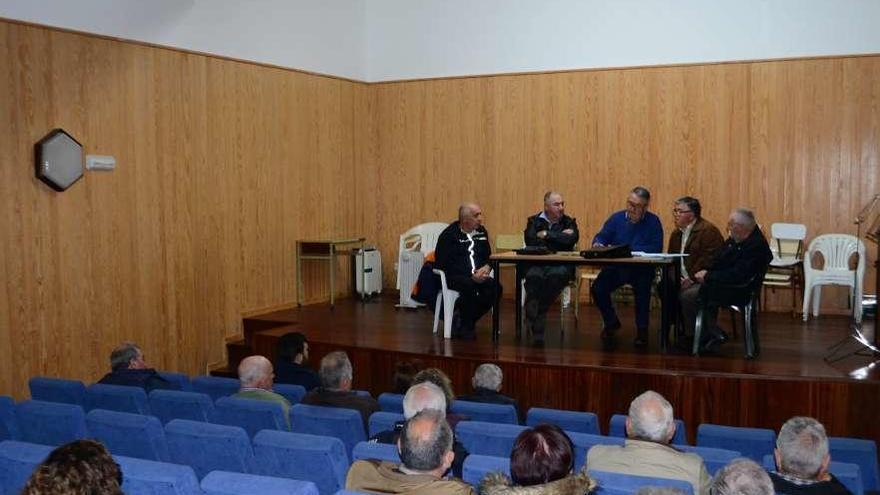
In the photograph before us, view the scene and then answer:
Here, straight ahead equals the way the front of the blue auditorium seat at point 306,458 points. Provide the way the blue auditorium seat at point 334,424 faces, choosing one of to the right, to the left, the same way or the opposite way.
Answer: the same way

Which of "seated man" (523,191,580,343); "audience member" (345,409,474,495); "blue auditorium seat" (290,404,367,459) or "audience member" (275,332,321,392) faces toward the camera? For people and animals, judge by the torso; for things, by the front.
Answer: the seated man

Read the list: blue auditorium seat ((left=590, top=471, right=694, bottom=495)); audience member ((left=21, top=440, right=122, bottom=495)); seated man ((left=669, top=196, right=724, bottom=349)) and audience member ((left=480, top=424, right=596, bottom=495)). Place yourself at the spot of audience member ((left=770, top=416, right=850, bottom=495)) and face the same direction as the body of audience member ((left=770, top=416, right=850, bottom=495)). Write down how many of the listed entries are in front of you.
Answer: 1

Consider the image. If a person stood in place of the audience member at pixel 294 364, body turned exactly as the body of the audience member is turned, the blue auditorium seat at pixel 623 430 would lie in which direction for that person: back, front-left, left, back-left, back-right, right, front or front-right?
right

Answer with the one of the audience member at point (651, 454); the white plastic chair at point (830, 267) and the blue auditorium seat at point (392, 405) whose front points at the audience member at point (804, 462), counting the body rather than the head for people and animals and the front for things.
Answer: the white plastic chair

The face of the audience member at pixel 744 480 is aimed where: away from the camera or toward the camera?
away from the camera

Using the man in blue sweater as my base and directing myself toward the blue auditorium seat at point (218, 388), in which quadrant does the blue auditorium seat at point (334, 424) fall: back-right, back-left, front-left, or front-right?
front-left

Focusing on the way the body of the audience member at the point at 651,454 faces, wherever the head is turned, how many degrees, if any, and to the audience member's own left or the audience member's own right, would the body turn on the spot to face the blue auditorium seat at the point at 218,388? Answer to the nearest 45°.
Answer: approximately 45° to the audience member's own left

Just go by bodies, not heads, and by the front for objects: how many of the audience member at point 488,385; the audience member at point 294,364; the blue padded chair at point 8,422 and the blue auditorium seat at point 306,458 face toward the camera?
0

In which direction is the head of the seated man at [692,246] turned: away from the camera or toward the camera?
toward the camera

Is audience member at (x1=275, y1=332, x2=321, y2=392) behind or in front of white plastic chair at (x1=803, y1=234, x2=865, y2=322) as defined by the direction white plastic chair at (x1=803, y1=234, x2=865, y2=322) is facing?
in front

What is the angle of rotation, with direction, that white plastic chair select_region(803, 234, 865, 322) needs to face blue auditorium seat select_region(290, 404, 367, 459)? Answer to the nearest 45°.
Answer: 0° — it already faces it

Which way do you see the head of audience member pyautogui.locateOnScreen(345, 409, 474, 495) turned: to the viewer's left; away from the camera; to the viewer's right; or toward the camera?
away from the camera

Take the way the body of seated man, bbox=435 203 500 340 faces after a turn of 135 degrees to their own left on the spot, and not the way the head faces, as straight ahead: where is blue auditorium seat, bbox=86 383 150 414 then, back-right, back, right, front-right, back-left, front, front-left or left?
back-left

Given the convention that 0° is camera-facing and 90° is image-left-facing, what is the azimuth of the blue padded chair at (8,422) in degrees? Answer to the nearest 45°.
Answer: approximately 225°

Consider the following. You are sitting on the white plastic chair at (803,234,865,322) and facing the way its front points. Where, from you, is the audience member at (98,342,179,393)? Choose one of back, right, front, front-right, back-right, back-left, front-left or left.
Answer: front-right

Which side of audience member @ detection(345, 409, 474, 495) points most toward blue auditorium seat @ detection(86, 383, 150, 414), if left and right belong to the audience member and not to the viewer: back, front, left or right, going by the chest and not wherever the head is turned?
left

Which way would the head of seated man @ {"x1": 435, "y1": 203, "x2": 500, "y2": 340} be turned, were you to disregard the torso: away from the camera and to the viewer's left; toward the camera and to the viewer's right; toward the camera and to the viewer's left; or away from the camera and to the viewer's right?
toward the camera and to the viewer's right

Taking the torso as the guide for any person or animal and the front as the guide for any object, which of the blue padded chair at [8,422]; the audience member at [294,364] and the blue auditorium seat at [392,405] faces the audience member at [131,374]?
the blue padded chair

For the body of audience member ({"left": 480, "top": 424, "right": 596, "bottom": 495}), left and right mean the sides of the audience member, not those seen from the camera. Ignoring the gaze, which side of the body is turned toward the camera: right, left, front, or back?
back

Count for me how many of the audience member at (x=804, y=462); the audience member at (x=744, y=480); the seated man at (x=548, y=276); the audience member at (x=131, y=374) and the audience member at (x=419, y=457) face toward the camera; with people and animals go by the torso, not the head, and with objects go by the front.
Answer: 1

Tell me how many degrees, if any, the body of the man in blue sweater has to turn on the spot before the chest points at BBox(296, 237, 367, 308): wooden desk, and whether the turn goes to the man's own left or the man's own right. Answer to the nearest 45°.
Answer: approximately 90° to the man's own right

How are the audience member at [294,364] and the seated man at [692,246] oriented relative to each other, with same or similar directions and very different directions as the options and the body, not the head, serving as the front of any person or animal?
very different directions
